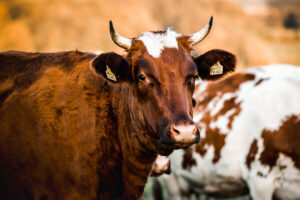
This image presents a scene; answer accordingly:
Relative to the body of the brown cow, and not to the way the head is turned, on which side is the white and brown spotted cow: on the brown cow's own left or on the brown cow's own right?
on the brown cow's own left

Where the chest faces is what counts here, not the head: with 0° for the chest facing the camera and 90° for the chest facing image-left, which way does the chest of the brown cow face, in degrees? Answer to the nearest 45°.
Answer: approximately 315°
